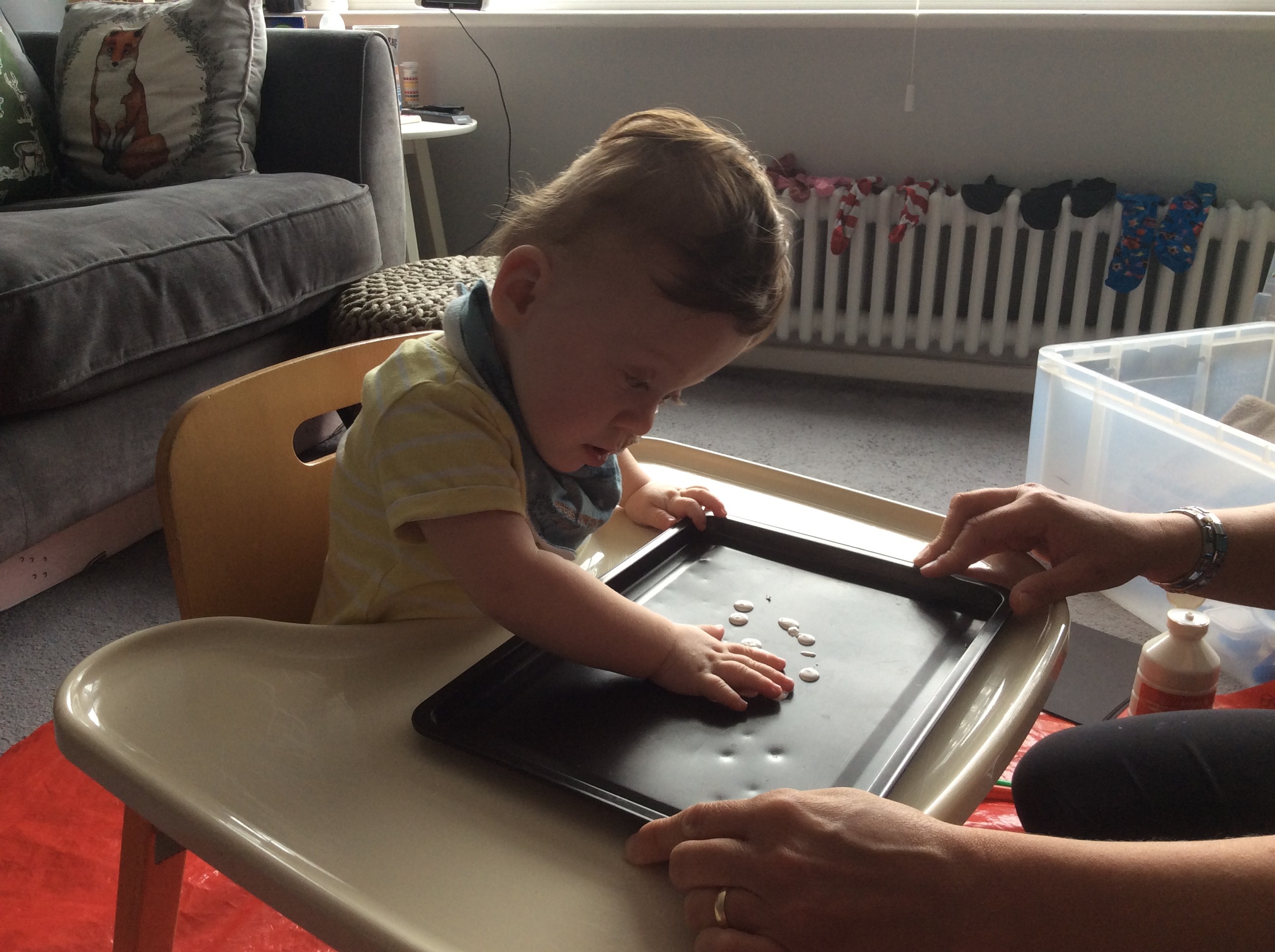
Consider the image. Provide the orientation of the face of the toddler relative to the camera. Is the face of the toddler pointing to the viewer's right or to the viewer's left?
to the viewer's right

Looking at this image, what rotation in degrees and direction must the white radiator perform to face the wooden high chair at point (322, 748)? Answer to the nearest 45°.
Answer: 0° — it already faces it

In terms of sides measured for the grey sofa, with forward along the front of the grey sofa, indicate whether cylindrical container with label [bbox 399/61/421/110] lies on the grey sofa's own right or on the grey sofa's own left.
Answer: on the grey sofa's own left

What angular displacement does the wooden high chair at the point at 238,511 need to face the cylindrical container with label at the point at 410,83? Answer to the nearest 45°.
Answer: approximately 135° to its left
